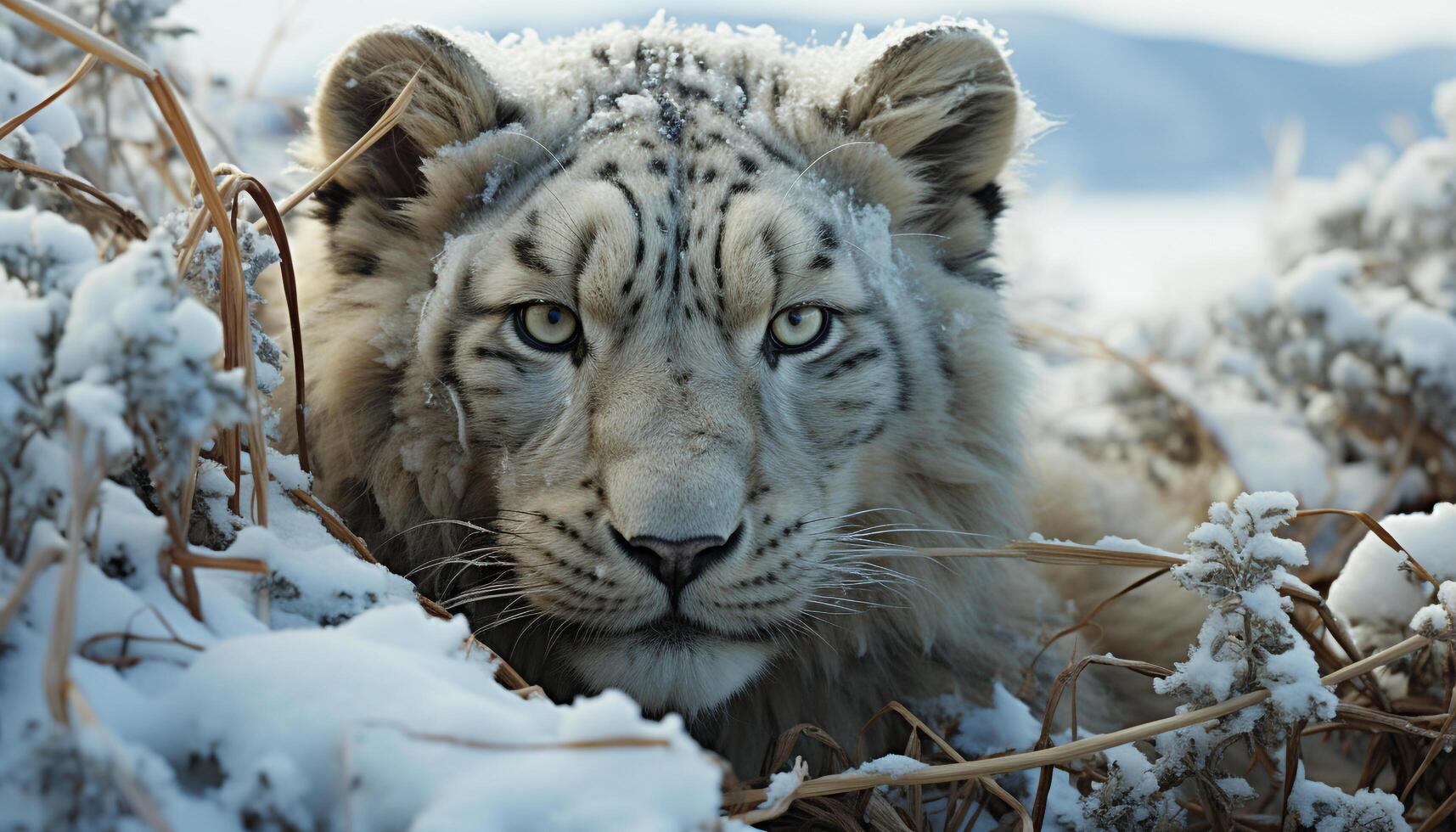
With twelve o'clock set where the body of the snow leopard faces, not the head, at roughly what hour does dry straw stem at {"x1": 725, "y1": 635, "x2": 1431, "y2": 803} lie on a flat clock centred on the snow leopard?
The dry straw stem is roughly at 11 o'clock from the snow leopard.

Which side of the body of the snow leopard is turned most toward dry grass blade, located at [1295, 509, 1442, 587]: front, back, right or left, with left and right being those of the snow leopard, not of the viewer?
left

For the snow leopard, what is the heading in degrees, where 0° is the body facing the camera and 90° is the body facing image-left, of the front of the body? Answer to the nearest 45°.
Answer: approximately 0°

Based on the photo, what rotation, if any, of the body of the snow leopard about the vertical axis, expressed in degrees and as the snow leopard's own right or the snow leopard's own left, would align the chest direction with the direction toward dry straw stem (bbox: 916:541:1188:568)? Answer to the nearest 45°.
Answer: approximately 45° to the snow leopard's own left

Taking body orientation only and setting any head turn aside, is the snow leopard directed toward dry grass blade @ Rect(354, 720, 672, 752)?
yes

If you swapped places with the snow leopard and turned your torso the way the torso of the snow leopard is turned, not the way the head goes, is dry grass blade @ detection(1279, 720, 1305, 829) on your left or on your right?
on your left
